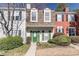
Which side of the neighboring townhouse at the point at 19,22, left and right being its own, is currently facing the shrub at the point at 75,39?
left

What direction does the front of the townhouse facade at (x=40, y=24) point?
toward the camera

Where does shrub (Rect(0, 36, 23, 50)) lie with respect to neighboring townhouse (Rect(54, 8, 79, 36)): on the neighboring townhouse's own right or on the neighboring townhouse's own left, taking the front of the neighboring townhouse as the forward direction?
on the neighboring townhouse's own right

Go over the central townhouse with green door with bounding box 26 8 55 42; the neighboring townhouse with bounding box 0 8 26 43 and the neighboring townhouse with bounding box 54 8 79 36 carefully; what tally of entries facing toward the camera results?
3

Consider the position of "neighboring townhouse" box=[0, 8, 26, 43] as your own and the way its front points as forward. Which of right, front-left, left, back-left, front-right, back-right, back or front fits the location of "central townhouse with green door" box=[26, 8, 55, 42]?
left

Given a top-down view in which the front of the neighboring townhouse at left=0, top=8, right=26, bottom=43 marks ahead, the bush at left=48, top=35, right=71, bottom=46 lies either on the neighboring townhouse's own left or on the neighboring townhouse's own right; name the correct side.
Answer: on the neighboring townhouse's own left

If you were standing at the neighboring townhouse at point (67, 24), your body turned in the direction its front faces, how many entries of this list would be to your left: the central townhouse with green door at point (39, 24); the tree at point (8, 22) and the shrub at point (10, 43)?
0

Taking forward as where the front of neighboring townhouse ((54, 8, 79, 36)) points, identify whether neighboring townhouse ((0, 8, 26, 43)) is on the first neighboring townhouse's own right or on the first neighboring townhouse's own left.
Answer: on the first neighboring townhouse's own right

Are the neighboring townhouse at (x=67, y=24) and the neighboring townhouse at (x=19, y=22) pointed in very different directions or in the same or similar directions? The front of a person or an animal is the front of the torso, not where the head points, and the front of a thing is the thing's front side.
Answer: same or similar directions

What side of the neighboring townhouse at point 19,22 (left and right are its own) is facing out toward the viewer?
front

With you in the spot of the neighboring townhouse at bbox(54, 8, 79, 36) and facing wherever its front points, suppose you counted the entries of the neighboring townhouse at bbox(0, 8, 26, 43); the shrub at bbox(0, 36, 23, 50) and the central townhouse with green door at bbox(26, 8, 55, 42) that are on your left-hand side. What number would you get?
0

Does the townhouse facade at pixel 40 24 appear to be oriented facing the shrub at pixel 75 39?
no
